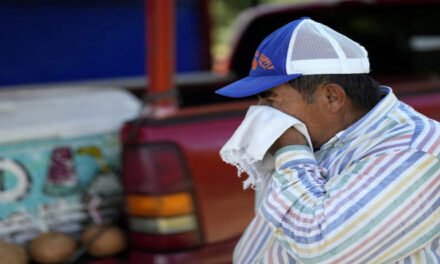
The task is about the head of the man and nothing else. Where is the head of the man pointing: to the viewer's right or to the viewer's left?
to the viewer's left

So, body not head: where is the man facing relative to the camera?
to the viewer's left
